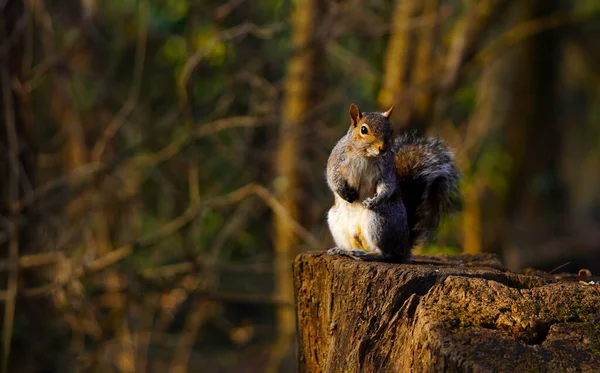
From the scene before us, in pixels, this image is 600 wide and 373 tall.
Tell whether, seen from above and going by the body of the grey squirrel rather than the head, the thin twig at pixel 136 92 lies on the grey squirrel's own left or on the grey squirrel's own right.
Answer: on the grey squirrel's own right

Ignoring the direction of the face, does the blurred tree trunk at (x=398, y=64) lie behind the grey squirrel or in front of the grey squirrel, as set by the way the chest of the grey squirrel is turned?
behind

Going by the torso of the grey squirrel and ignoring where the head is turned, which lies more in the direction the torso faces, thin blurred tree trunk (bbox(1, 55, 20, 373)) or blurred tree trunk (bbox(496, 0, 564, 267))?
the thin blurred tree trunk

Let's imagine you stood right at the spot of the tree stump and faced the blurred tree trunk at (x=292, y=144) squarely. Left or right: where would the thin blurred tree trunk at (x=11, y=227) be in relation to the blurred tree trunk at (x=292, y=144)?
left

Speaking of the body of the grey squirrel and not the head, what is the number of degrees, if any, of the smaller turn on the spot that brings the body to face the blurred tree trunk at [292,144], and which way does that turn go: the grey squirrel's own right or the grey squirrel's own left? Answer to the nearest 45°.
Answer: approximately 135° to the grey squirrel's own right

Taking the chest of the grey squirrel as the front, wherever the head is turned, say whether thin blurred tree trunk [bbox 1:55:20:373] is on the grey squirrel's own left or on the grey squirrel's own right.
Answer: on the grey squirrel's own right

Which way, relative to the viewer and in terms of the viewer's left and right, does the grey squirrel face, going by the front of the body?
facing the viewer and to the left of the viewer
